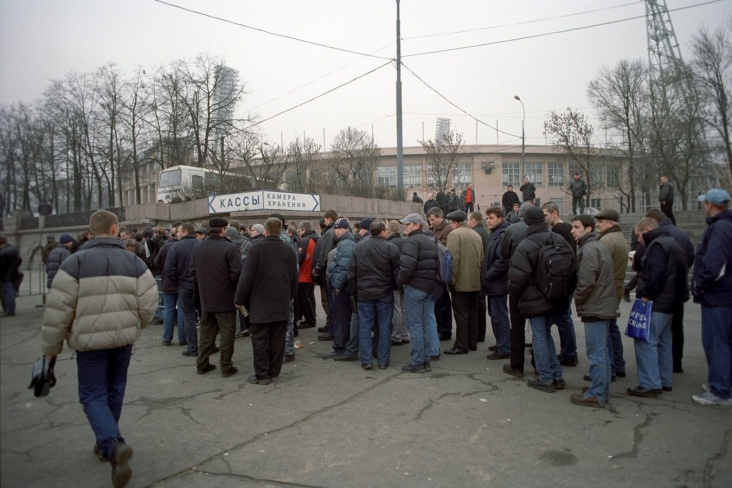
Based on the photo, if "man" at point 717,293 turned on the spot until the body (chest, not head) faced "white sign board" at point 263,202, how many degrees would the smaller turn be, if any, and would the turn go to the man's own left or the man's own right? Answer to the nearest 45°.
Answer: approximately 45° to the man's own right

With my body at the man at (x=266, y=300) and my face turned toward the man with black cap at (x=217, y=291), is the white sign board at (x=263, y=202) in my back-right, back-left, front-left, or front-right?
front-right

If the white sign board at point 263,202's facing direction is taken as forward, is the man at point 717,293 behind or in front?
in front

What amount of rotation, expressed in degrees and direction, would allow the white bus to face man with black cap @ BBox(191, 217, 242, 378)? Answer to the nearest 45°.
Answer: approximately 45° to its left

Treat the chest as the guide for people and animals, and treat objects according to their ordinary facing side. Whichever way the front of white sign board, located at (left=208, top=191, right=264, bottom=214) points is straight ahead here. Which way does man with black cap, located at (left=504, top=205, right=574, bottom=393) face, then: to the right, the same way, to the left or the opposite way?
the opposite way

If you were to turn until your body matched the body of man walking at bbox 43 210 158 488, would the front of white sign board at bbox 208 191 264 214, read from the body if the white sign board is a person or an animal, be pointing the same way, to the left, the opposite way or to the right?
the opposite way

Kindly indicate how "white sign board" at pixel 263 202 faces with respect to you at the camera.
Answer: facing the viewer

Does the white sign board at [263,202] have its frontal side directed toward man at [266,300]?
yes

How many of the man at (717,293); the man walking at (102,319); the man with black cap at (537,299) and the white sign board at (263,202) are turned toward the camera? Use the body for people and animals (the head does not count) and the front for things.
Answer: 1

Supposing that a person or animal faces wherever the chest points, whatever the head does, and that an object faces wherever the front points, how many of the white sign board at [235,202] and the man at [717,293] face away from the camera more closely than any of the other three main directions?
0

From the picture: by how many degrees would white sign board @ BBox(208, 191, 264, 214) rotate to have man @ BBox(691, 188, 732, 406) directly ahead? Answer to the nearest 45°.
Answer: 0° — it already faces them

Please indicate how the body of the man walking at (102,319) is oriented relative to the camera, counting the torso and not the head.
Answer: away from the camera

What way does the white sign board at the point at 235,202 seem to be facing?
toward the camera

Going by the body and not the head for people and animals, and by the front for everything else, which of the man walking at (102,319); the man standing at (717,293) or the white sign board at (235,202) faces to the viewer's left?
the man standing at (717,293)
